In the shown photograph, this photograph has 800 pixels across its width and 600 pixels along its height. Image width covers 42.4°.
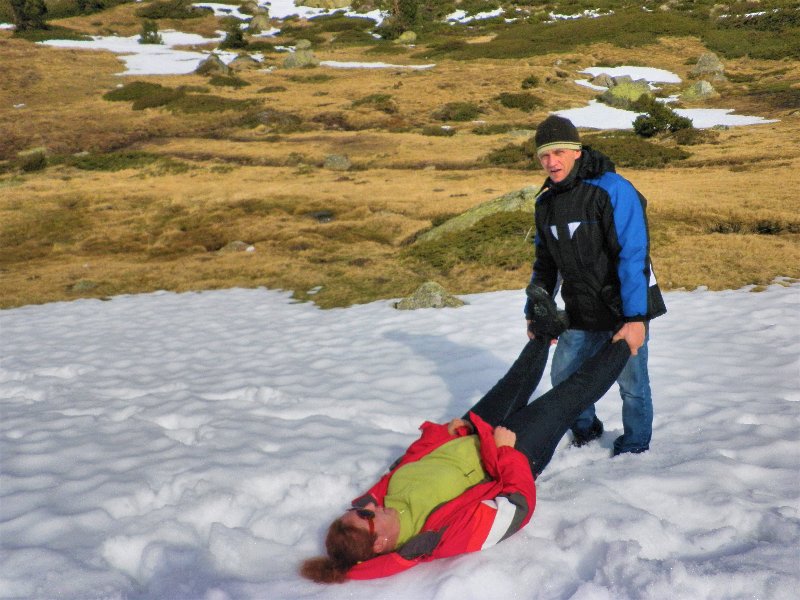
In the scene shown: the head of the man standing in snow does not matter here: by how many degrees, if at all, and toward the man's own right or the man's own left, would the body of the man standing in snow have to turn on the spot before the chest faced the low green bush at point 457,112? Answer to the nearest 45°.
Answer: approximately 135° to the man's own right

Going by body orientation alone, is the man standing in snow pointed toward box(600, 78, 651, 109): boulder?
no

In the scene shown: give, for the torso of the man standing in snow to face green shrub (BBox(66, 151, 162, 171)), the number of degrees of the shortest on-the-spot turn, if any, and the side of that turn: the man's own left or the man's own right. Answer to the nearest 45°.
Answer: approximately 90° to the man's own right

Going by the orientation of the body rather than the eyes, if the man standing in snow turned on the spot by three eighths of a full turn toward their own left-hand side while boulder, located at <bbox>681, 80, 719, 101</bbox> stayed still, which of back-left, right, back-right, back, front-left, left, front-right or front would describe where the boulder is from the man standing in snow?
left

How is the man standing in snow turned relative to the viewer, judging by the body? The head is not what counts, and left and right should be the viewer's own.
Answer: facing the viewer and to the left of the viewer

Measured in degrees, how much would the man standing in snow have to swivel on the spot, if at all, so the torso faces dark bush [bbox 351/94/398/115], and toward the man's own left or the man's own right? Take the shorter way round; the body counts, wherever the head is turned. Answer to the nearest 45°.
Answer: approximately 135° to the man's own right

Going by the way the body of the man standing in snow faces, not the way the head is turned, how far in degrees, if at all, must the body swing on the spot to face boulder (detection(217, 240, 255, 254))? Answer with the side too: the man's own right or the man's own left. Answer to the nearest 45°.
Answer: approximately 90° to the man's own right

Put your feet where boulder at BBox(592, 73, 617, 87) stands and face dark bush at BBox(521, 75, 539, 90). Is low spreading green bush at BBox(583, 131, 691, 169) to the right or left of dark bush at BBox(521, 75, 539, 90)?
left

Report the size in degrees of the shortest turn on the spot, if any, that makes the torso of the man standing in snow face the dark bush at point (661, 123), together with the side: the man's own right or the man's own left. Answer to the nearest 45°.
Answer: approximately 135° to the man's own right

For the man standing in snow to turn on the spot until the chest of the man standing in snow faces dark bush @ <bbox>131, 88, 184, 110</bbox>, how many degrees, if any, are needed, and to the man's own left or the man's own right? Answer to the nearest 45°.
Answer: approximately 90° to the man's own right

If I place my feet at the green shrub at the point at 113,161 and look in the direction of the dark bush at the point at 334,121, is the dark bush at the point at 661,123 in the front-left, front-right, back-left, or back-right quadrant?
front-right

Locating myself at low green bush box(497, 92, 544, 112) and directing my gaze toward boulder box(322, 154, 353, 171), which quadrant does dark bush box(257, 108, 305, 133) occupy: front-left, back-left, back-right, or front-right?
front-right

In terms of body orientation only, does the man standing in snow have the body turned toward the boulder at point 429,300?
no

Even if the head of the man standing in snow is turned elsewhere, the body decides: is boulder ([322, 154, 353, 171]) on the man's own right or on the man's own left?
on the man's own right

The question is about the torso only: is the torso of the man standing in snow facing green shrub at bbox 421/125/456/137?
no

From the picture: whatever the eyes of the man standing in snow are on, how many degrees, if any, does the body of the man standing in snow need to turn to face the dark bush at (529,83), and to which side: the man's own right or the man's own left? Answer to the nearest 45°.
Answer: approximately 135° to the man's own right

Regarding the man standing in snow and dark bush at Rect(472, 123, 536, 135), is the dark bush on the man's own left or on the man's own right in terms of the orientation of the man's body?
on the man's own right
